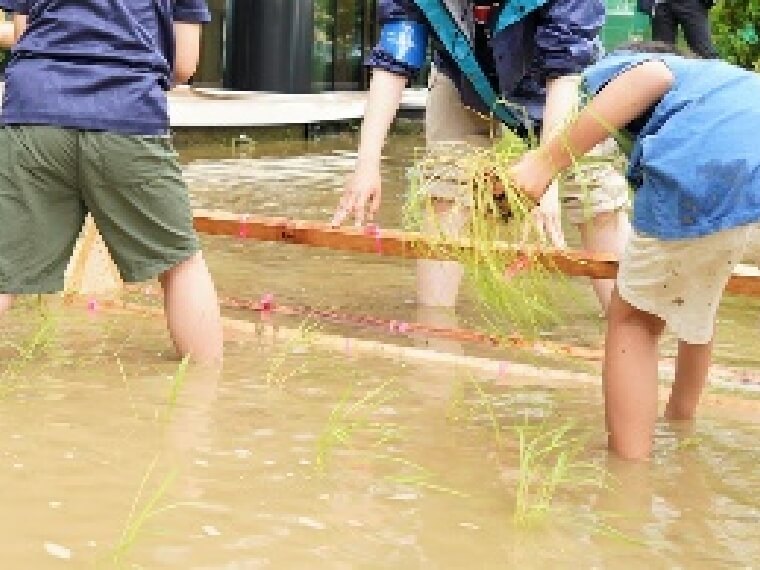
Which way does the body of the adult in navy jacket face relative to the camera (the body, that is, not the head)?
toward the camera

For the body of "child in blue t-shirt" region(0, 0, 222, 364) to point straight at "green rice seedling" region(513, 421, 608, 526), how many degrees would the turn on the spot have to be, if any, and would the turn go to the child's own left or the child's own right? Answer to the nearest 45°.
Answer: approximately 135° to the child's own right

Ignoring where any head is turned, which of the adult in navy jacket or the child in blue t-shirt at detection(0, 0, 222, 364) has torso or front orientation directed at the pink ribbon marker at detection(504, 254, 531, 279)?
the adult in navy jacket

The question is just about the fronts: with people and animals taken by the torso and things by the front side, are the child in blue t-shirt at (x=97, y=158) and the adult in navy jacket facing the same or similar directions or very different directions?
very different directions

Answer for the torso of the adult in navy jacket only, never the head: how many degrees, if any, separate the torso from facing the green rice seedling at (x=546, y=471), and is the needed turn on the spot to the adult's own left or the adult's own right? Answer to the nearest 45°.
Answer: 0° — they already face it

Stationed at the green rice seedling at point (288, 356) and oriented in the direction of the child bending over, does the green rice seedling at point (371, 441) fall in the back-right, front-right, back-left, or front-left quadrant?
front-right

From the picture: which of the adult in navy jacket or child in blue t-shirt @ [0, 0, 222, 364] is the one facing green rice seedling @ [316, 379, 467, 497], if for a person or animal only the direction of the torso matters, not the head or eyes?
the adult in navy jacket

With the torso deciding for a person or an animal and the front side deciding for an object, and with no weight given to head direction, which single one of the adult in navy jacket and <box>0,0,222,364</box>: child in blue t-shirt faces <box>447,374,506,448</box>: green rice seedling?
the adult in navy jacket

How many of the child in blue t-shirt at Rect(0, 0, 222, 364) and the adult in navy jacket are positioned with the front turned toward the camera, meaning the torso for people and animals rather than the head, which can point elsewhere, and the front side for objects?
1

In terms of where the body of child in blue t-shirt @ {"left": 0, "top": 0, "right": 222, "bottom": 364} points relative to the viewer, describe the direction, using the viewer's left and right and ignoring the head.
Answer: facing away from the viewer

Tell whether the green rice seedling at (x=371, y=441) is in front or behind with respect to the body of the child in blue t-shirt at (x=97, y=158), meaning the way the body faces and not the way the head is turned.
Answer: behind

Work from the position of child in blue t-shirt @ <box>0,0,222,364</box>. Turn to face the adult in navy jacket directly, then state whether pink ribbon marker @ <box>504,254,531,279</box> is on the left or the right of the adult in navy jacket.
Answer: right

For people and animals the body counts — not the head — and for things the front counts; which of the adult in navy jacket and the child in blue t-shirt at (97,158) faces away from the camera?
the child in blue t-shirt
